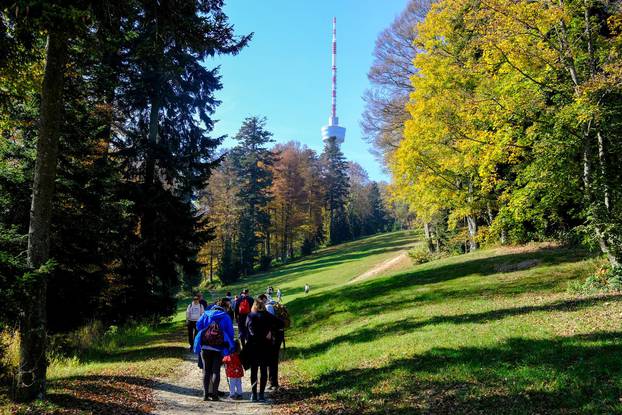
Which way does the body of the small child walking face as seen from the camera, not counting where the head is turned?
away from the camera

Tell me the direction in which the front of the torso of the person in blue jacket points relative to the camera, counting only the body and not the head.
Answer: away from the camera

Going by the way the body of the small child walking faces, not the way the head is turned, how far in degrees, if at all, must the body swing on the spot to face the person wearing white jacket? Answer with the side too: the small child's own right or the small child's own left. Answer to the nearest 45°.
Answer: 0° — they already face them

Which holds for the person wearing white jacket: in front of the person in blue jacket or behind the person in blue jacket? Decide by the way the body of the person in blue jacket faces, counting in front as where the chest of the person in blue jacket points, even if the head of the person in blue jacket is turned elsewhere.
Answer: in front

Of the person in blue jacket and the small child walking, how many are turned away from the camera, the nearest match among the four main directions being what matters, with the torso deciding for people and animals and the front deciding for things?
2

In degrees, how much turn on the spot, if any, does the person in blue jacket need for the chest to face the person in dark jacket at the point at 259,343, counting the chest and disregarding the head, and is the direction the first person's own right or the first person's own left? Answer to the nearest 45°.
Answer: approximately 90° to the first person's own right
